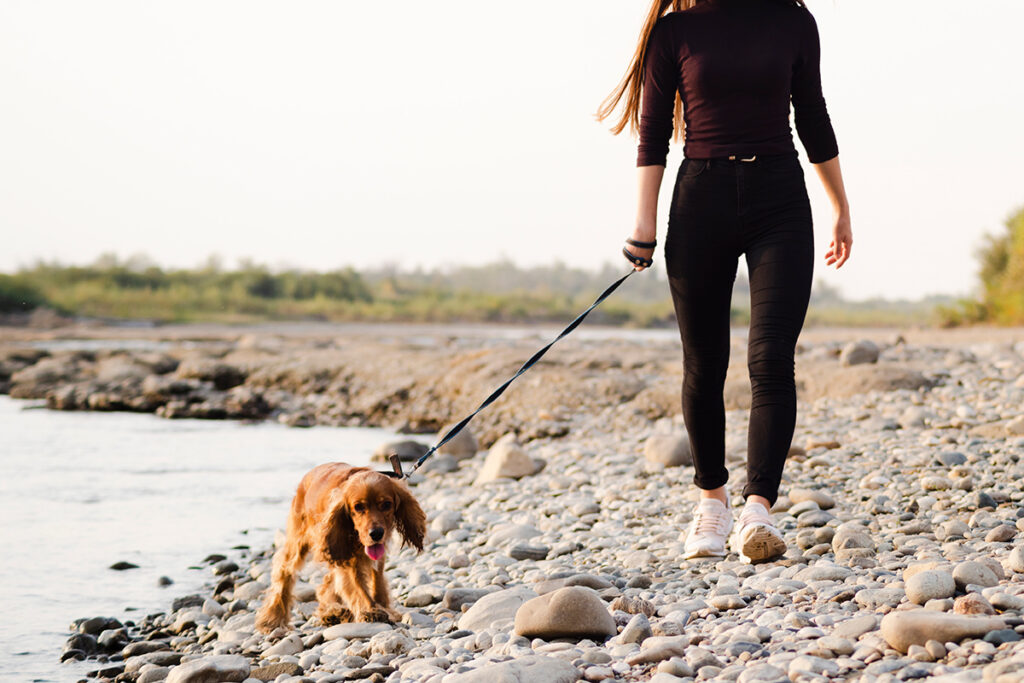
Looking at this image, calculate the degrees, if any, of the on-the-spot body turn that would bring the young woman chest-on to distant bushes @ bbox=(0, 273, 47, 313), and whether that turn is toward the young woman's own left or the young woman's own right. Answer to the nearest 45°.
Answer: approximately 135° to the young woman's own right

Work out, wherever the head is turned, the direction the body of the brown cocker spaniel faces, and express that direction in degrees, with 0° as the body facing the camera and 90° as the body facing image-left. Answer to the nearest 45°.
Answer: approximately 315°

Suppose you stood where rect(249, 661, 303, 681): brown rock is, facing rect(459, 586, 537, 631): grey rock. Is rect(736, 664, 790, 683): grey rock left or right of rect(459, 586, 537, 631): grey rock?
right

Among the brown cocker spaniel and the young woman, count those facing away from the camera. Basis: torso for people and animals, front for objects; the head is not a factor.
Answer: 0

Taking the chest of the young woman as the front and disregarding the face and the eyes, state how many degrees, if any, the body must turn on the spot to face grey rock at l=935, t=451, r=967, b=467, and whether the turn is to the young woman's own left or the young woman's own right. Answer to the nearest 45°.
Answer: approximately 135° to the young woman's own left

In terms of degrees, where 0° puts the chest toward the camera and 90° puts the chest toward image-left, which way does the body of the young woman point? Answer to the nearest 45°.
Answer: approximately 0°

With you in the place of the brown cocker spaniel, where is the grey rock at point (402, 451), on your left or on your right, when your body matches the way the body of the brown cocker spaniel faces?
on your left
